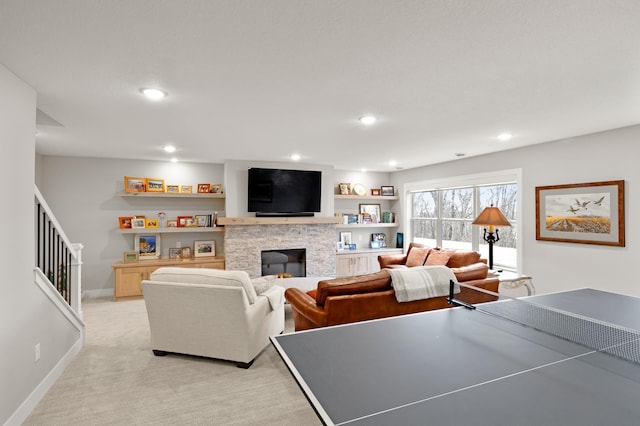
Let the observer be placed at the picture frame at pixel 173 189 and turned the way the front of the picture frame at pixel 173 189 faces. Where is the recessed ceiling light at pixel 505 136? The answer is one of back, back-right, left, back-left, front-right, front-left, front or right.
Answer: front-left

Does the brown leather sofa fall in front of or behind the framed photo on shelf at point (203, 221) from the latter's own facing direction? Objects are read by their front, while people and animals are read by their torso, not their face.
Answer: in front

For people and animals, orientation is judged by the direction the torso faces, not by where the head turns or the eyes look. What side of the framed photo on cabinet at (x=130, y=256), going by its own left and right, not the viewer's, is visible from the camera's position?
front

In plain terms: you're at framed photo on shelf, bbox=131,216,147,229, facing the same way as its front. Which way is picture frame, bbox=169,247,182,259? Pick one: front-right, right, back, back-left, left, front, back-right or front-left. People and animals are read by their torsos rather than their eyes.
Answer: left

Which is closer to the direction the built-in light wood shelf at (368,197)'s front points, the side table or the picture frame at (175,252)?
the side table

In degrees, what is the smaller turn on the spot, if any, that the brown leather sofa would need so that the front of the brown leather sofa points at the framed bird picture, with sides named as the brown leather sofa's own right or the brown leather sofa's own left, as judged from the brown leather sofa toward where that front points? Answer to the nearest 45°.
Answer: approximately 90° to the brown leather sofa's own right

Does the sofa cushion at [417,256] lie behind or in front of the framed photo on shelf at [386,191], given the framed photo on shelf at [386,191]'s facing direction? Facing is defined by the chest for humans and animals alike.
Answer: in front

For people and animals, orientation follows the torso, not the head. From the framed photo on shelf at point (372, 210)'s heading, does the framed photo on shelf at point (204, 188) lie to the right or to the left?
on its right

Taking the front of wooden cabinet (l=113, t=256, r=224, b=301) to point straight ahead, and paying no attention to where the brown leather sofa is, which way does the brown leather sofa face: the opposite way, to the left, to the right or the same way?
the opposite way

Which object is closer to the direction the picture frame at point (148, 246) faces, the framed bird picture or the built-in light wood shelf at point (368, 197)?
the framed bird picture

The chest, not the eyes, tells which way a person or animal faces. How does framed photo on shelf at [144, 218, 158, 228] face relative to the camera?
toward the camera

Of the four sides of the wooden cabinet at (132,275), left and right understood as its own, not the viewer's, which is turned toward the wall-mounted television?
left

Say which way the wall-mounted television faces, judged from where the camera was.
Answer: facing the viewer

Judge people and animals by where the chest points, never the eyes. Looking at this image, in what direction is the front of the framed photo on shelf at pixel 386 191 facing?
toward the camera

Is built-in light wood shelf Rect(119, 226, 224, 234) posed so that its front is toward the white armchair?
yes

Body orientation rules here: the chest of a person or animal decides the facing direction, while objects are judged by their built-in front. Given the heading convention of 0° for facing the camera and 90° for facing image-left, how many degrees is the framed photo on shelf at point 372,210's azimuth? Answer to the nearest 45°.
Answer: approximately 0°

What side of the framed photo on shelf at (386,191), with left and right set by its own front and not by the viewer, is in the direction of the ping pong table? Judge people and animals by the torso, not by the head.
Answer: front
